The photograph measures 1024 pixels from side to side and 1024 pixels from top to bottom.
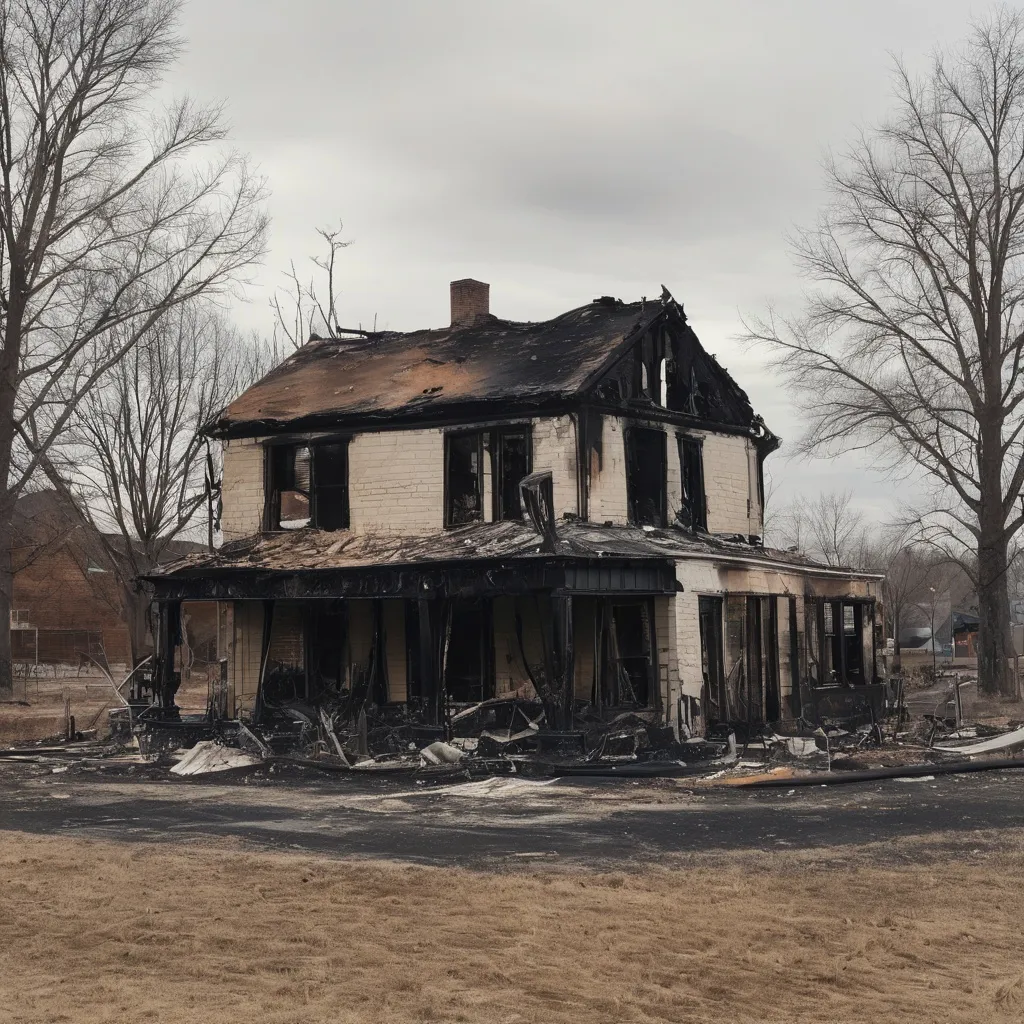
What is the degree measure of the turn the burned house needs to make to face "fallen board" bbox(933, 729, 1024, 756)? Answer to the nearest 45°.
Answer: approximately 135° to its left

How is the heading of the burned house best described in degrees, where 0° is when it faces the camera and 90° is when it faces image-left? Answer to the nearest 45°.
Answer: approximately 45°

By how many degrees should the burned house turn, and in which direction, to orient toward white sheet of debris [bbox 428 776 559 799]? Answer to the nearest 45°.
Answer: approximately 45° to its left

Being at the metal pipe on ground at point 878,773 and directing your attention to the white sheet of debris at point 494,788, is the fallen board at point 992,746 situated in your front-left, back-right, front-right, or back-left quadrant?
back-right

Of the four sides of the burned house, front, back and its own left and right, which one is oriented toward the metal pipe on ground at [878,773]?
left

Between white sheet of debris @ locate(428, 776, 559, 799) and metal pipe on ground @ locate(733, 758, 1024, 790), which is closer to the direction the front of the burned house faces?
the white sheet of debris

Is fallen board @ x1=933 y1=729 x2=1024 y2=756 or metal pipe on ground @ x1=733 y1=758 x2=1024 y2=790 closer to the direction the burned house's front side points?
the metal pipe on ground

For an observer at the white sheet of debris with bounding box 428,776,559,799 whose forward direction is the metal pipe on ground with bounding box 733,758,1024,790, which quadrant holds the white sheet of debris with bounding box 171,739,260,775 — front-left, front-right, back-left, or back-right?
back-left
